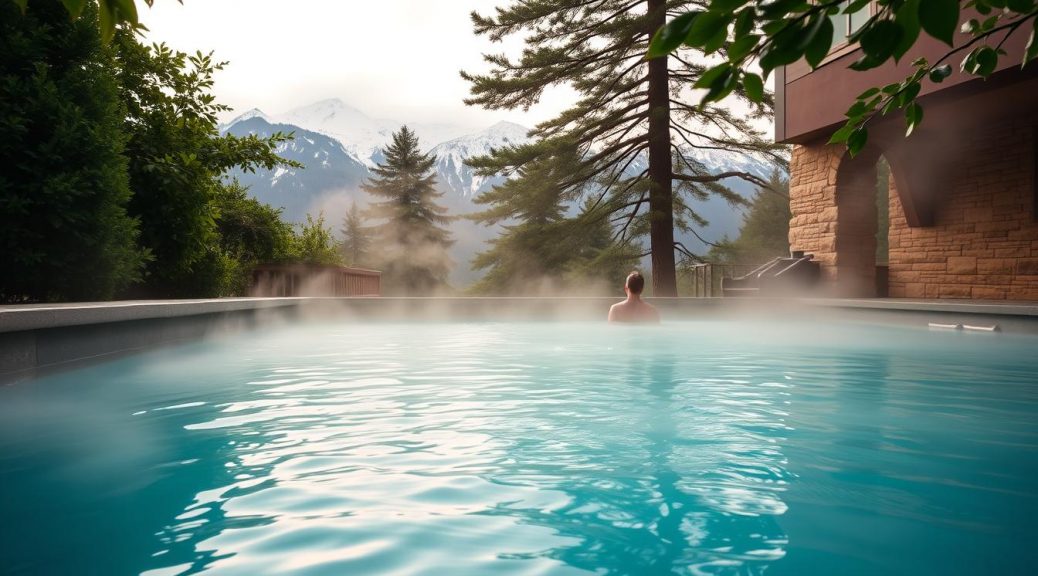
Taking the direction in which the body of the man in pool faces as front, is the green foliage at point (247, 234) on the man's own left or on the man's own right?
on the man's own left

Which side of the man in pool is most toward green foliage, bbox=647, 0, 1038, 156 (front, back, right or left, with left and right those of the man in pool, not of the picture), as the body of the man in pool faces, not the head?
back

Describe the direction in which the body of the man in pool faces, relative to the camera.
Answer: away from the camera

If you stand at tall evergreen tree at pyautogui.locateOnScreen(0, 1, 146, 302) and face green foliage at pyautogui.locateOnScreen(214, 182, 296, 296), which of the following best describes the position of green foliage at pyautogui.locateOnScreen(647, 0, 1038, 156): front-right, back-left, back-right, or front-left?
back-right

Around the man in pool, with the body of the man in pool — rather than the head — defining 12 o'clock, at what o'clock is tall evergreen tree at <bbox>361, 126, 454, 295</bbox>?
The tall evergreen tree is roughly at 11 o'clock from the man in pool.

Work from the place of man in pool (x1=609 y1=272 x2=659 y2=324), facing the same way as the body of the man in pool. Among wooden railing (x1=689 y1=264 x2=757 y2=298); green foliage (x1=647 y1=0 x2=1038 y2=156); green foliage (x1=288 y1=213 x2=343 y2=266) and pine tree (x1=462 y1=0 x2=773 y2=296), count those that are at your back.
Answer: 1

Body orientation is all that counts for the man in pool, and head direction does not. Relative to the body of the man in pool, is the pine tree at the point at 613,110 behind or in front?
in front

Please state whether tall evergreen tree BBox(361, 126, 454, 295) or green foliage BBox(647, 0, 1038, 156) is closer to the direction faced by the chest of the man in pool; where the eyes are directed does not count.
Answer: the tall evergreen tree

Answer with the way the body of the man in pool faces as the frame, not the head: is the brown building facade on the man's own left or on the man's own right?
on the man's own right

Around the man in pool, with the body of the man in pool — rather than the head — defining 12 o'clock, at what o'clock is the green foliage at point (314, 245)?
The green foliage is roughly at 10 o'clock from the man in pool.

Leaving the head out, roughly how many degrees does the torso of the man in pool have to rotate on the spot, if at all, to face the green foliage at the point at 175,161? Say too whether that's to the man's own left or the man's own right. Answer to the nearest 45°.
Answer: approximately 90° to the man's own left

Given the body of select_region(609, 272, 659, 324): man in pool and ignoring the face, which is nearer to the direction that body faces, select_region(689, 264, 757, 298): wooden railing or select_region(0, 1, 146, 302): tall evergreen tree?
the wooden railing

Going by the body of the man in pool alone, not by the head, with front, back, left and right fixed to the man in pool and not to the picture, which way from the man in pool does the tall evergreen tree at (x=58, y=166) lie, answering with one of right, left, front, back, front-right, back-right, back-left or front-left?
back-left
